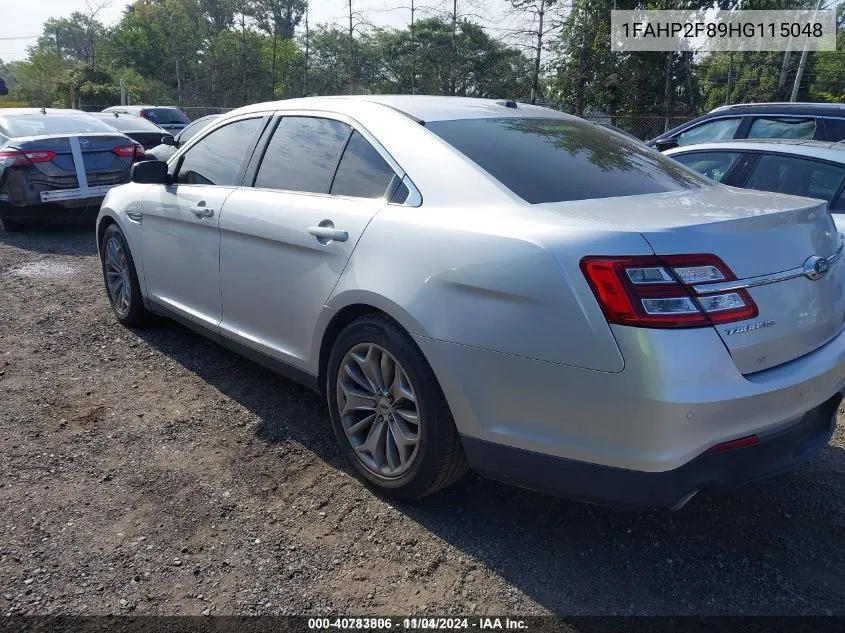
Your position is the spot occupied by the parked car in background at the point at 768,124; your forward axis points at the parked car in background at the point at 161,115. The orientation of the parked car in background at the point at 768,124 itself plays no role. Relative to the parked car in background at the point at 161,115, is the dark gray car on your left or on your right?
left

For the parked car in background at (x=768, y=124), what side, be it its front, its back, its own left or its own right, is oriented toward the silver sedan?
left

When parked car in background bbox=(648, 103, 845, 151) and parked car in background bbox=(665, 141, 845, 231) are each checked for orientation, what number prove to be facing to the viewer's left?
2

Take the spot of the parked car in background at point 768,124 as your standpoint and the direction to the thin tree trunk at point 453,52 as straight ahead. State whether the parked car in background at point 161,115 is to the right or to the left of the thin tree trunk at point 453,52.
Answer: left

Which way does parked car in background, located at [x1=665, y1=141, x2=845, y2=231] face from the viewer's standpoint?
to the viewer's left

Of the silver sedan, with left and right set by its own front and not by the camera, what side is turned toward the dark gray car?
front

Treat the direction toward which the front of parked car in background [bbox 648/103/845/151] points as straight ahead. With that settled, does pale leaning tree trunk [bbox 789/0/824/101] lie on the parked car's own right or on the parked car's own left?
on the parked car's own right

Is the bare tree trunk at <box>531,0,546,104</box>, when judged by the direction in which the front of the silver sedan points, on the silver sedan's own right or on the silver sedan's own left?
on the silver sedan's own right

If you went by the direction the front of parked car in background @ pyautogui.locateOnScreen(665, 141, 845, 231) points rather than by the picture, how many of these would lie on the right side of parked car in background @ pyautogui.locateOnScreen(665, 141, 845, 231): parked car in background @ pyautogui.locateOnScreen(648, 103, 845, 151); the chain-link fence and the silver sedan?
2

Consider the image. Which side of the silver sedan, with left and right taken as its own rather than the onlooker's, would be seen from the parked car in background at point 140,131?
front

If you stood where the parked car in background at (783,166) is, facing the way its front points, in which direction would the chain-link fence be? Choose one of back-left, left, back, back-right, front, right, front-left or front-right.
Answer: right

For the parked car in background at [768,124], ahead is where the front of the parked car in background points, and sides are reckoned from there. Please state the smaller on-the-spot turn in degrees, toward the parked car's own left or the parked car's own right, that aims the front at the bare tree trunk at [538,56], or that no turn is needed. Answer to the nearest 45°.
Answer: approximately 45° to the parked car's own right

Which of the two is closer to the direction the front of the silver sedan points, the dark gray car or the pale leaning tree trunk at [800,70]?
the dark gray car

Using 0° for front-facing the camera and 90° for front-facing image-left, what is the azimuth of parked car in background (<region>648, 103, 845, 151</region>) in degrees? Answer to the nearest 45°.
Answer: approximately 90°
